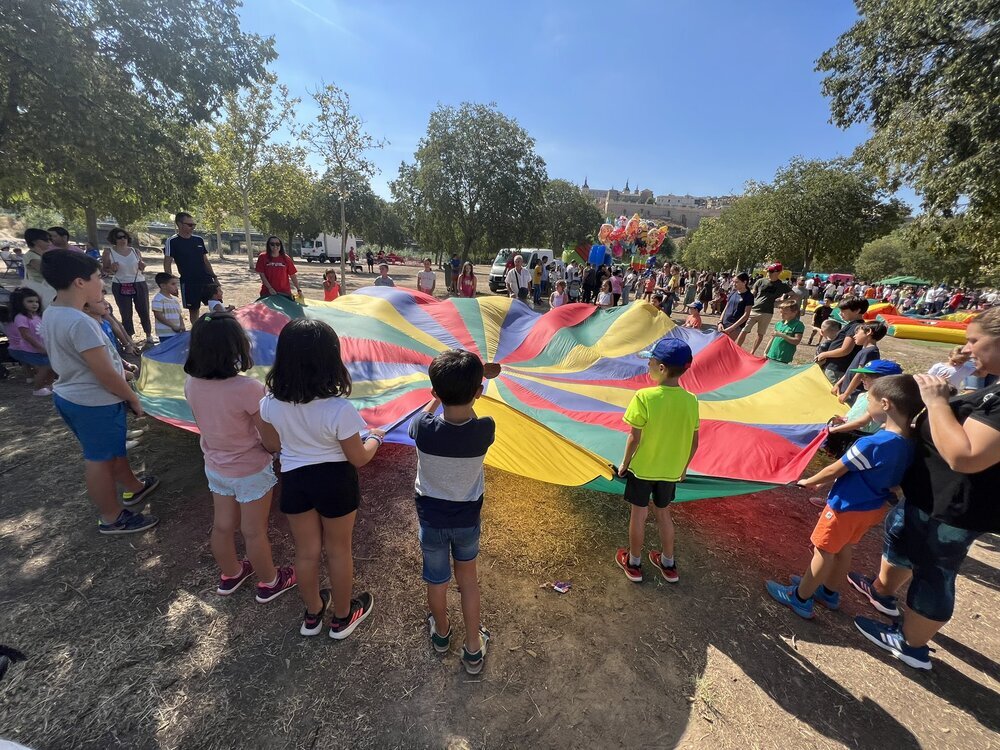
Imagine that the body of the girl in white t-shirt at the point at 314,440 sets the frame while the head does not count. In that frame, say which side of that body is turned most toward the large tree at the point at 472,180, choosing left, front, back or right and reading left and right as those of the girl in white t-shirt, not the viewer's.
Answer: front

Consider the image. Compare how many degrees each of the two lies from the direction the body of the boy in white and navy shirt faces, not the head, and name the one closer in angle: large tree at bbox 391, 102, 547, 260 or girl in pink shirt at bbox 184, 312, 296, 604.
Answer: the large tree

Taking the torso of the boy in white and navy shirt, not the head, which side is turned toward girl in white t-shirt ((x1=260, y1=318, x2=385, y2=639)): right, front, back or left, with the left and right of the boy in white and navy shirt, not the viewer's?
left

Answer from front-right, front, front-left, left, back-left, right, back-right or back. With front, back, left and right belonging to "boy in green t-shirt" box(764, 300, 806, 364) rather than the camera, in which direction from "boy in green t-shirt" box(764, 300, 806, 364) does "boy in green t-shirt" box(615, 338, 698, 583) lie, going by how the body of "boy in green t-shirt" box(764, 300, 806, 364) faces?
front-left

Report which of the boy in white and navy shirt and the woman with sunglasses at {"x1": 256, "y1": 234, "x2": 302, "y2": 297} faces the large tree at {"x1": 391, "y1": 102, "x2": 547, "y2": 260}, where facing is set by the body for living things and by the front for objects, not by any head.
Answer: the boy in white and navy shirt

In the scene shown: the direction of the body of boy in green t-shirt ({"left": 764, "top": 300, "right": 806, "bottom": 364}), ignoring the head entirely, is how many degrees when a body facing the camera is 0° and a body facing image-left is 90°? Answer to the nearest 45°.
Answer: approximately 45°

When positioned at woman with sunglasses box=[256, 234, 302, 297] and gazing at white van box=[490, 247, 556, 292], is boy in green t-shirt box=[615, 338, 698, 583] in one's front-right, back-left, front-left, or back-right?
back-right

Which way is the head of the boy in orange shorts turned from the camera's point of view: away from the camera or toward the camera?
away from the camera

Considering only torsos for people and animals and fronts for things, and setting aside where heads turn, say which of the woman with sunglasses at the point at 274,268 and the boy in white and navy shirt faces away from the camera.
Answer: the boy in white and navy shirt

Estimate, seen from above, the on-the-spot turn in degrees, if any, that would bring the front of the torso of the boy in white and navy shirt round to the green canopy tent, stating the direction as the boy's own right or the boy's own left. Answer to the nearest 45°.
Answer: approximately 45° to the boy's own right

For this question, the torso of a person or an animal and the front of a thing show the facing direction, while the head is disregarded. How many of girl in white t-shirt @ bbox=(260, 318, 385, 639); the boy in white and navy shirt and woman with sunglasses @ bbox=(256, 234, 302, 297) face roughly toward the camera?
1

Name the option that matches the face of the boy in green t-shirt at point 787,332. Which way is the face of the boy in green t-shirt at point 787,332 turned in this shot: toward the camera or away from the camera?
toward the camera

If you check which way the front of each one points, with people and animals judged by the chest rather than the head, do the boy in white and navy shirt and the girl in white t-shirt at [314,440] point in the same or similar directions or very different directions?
same or similar directions

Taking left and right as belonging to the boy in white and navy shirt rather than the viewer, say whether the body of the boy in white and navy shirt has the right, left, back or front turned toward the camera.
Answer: back

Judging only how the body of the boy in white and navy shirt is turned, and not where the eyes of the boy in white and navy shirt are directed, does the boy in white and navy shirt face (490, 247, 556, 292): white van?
yes

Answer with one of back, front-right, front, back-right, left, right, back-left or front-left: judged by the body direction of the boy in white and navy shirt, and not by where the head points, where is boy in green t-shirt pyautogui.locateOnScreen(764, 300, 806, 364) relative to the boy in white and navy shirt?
front-right

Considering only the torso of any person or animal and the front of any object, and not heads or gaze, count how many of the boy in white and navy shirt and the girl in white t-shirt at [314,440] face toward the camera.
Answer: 0

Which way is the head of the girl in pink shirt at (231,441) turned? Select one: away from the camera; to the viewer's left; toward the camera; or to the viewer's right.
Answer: away from the camera

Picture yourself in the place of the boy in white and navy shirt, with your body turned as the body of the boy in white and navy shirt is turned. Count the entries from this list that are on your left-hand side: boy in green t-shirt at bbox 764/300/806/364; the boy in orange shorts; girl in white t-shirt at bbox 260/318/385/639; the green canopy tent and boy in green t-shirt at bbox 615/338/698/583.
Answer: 1

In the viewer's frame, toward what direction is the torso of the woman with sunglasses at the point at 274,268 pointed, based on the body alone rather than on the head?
toward the camera

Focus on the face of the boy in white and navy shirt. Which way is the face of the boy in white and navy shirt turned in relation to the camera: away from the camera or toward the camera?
away from the camera
